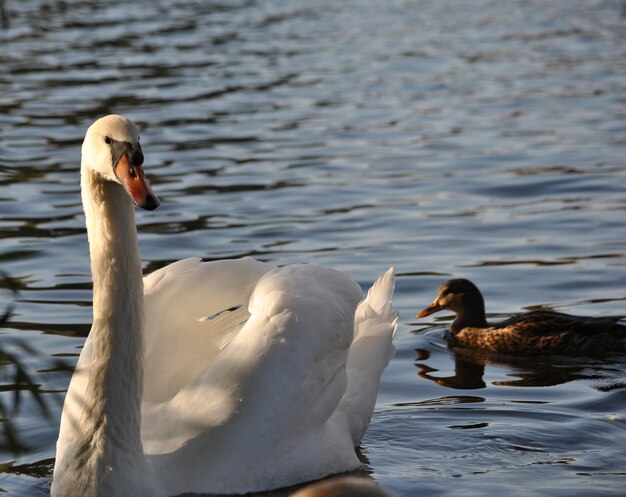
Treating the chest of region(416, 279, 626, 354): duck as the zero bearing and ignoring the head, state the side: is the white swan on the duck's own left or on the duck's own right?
on the duck's own left

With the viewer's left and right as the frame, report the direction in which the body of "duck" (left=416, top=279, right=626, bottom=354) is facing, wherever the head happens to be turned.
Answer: facing to the left of the viewer

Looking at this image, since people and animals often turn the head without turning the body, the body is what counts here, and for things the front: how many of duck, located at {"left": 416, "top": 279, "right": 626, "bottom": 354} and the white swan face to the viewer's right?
0

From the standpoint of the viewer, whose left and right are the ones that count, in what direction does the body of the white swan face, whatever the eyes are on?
facing the viewer and to the left of the viewer

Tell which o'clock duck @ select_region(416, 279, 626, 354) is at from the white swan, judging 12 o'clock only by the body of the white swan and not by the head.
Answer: The duck is roughly at 6 o'clock from the white swan.
